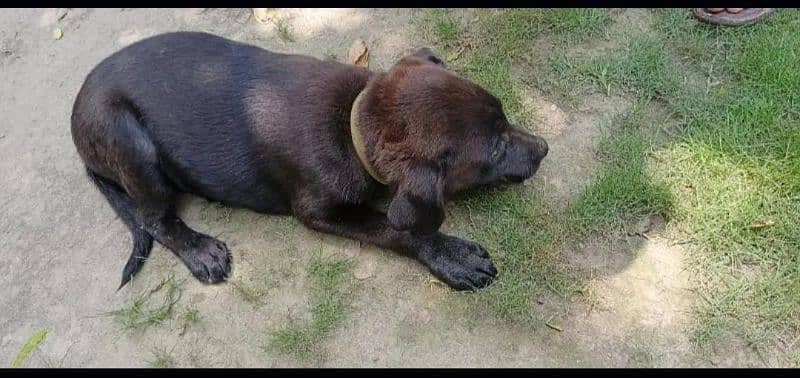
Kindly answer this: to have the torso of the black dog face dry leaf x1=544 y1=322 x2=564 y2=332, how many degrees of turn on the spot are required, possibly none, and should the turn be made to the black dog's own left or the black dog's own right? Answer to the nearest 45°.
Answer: approximately 45° to the black dog's own right

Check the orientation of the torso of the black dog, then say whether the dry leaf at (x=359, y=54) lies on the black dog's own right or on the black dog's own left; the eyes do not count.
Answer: on the black dog's own left

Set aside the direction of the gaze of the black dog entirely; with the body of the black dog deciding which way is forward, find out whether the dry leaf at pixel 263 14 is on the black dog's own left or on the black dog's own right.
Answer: on the black dog's own left

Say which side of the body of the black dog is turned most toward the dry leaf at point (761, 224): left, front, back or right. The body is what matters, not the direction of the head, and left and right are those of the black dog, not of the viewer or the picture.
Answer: front

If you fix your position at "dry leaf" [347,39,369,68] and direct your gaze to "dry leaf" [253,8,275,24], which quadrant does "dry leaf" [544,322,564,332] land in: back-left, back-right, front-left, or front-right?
back-left

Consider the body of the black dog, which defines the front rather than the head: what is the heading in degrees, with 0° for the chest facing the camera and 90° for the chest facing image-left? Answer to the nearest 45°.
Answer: approximately 270°

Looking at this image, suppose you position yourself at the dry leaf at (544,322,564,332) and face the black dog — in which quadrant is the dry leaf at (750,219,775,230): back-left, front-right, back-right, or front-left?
back-right

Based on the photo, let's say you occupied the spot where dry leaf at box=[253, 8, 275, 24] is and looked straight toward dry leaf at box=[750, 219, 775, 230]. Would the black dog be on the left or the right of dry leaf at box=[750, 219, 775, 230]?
right
